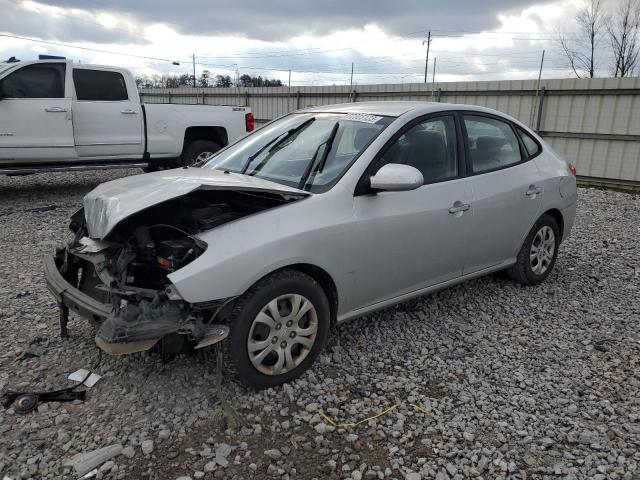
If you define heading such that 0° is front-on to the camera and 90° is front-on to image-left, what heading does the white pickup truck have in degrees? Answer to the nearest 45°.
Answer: approximately 90°

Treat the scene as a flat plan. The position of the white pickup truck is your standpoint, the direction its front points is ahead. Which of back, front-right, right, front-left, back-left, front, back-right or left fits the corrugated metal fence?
back

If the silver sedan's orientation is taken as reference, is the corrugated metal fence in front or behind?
behind

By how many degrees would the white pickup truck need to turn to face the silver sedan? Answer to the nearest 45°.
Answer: approximately 90° to its left

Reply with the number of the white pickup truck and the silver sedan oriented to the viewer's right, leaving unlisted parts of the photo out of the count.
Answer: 0

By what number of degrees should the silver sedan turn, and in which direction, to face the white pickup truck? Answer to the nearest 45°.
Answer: approximately 90° to its right

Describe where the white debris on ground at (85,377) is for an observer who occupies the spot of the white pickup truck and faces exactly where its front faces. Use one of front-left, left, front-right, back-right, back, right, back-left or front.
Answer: left
